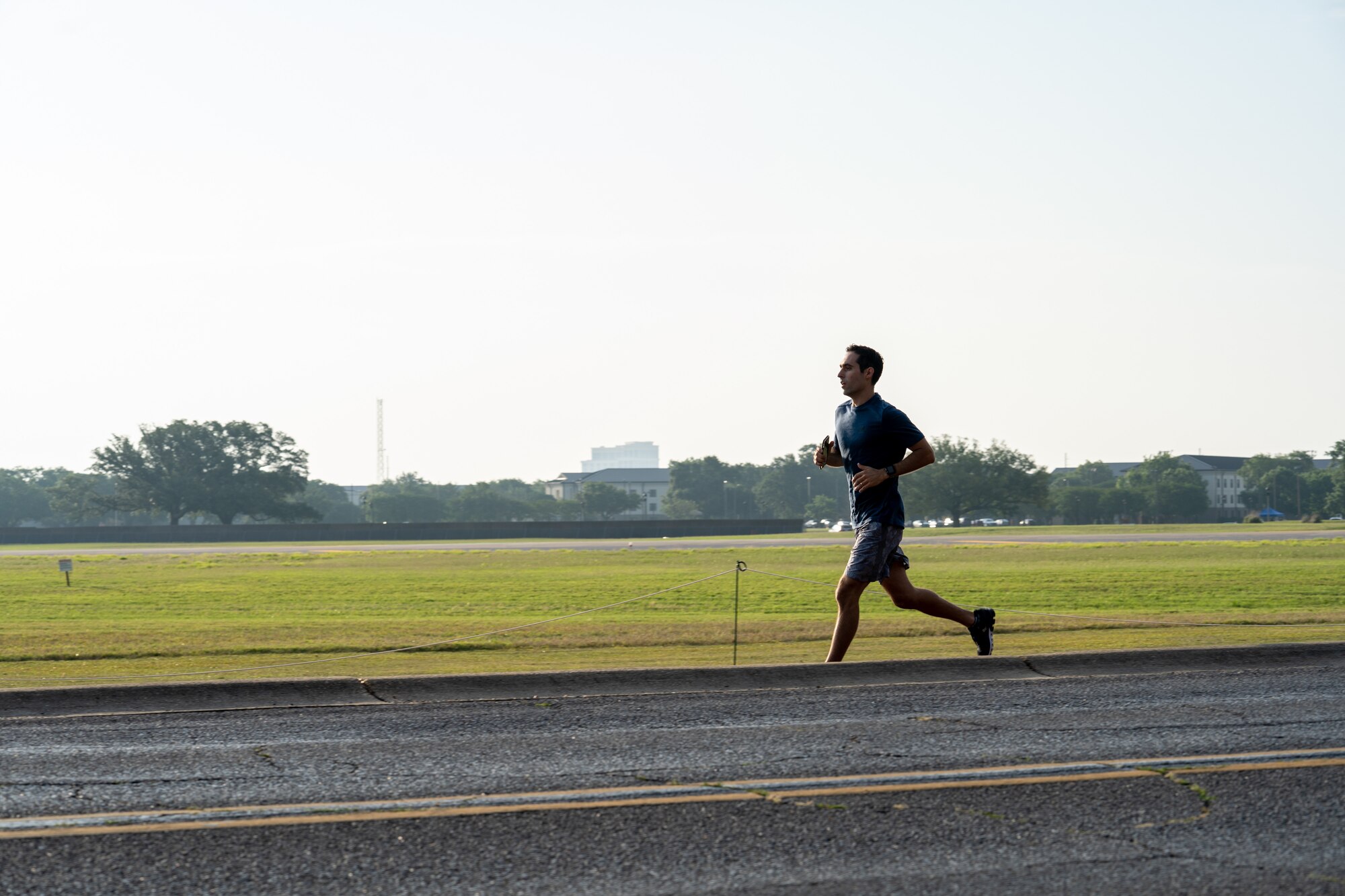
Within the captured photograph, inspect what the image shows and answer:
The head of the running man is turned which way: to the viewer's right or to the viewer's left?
to the viewer's left

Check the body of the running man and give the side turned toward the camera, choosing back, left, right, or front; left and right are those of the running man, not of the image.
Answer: left
